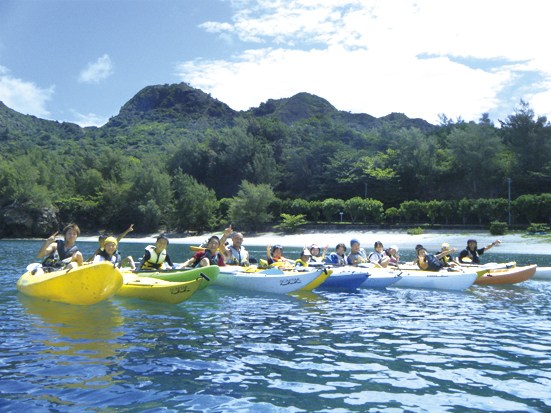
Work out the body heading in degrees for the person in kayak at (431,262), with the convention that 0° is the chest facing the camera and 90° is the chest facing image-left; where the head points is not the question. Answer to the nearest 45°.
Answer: approximately 315°

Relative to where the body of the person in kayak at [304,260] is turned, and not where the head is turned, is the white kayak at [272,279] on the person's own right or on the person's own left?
on the person's own right

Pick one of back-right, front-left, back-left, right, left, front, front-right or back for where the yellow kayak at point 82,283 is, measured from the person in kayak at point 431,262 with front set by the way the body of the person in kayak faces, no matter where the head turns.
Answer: right

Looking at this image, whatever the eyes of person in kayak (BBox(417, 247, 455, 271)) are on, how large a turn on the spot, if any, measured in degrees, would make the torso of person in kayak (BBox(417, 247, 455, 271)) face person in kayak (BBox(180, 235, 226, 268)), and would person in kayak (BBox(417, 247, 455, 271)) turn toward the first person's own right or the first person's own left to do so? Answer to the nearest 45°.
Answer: approximately 90° to the first person's own right

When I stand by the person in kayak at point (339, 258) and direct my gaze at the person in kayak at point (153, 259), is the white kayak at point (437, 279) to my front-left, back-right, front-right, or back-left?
back-left

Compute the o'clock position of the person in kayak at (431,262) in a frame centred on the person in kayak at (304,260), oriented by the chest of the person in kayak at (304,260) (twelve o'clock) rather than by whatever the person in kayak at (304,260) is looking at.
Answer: the person in kayak at (431,262) is roughly at 10 o'clock from the person in kayak at (304,260).

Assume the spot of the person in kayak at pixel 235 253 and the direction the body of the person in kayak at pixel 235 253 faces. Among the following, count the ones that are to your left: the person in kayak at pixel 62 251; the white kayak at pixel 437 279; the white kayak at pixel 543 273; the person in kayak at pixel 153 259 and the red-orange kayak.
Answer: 3

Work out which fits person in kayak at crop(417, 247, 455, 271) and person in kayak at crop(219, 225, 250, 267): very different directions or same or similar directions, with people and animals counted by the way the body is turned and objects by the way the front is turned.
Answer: same or similar directions

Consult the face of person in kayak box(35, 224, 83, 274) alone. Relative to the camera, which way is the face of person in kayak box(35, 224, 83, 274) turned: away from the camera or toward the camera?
toward the camera

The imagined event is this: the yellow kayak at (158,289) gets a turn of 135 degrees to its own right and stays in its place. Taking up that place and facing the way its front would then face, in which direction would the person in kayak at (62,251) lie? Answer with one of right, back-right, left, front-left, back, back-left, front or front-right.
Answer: front

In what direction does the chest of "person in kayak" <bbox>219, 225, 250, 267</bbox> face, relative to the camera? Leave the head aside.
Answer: toward the camera

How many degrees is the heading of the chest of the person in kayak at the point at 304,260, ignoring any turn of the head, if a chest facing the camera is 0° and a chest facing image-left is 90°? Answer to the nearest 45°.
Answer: approximately 315°

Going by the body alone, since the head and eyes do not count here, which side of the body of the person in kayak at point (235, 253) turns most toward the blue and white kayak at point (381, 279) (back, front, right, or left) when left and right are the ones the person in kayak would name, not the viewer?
left

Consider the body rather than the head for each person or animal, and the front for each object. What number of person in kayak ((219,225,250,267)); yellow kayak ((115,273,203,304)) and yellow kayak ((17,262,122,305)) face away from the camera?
0

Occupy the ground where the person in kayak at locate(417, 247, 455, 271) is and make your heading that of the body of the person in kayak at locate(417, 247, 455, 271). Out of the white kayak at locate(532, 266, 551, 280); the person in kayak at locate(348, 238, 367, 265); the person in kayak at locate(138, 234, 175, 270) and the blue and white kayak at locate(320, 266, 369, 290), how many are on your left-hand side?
1

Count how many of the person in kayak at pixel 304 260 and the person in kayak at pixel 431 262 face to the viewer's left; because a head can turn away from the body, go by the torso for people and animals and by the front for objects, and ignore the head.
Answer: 0
